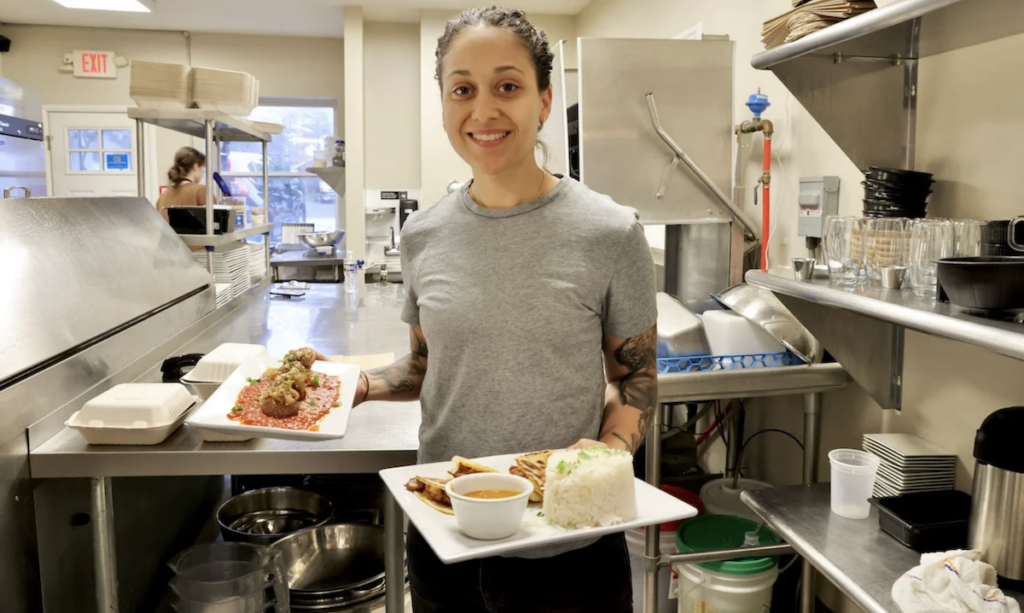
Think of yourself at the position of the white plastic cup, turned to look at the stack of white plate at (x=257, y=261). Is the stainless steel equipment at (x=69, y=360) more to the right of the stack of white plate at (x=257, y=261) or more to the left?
left

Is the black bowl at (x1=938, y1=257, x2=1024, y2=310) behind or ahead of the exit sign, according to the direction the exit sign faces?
ahead

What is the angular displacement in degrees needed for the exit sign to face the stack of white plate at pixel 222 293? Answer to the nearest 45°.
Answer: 0° — it already faces it

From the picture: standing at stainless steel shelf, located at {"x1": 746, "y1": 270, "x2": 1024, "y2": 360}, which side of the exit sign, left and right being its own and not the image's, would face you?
front

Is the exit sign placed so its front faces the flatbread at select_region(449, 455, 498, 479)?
yes

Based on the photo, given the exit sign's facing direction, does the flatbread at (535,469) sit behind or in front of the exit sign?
in front

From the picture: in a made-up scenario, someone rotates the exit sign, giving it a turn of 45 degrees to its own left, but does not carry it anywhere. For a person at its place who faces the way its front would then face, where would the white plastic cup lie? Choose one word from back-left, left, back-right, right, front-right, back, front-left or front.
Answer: front-right

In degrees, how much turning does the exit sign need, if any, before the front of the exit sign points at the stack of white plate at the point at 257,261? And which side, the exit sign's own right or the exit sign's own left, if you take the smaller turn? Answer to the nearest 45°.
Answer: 0° — it already faces it

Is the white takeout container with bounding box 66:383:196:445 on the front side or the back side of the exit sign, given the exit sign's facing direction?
on the front side

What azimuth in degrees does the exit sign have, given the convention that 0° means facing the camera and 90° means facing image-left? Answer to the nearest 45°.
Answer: approximately 0°

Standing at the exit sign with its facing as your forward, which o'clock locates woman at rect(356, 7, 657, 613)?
The woman is roughly at 12 o'clock from the exit sign.
